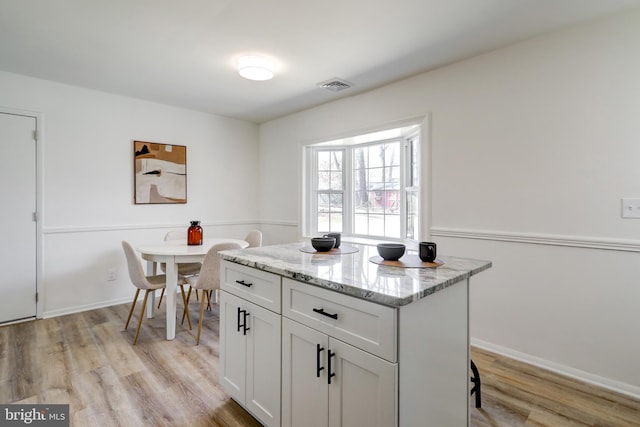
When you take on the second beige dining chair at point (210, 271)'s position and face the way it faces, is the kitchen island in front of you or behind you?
behind

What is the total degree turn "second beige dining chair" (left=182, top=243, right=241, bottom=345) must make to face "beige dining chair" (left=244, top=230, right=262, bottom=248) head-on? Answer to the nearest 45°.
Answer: approximately 90° to its right

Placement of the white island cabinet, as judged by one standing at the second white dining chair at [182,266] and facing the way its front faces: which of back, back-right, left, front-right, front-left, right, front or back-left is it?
front-right

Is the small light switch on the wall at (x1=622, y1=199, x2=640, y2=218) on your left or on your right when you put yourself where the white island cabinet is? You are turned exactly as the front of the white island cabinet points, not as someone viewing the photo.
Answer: on your left

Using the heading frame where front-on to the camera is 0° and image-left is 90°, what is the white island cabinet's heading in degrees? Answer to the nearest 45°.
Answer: approximately 45°

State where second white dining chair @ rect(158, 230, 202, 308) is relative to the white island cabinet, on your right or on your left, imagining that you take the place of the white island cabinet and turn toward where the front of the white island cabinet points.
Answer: on your right

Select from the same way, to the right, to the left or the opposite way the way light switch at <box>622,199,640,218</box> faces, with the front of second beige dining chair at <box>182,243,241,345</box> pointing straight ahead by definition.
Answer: to the left

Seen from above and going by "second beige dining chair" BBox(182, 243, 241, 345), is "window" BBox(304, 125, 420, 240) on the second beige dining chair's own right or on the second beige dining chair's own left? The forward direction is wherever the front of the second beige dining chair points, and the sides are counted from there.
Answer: on the second beige dining chair's own right

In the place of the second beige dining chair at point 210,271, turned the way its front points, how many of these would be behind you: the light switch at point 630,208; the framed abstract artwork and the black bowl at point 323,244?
2
